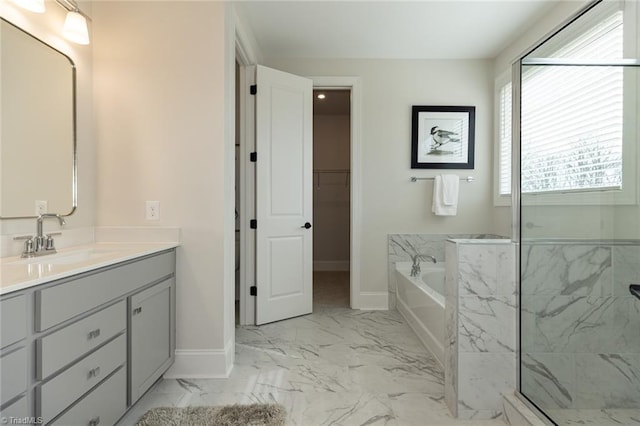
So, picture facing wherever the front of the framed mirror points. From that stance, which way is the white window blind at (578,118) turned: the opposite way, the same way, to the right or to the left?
the opposite way

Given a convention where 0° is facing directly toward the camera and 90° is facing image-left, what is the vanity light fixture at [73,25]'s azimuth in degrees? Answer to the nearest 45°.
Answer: approximately 315°

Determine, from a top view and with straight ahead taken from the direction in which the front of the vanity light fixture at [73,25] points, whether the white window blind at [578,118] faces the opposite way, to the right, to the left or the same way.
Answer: the opposite way

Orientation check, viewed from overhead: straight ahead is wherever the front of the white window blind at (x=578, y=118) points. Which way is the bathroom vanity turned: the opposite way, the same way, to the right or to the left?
the opposite way

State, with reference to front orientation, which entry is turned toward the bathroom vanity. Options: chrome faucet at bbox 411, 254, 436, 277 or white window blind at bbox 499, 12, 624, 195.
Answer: the white window blind
